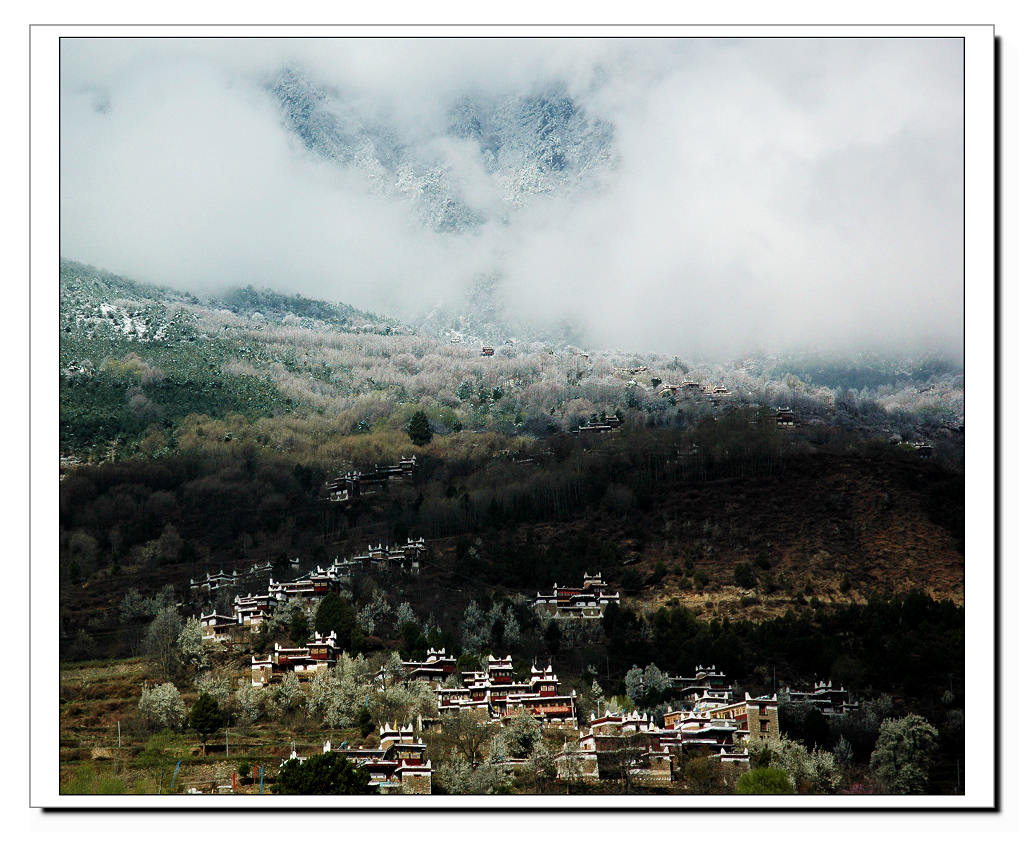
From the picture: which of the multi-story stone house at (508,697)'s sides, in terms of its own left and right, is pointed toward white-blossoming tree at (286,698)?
right

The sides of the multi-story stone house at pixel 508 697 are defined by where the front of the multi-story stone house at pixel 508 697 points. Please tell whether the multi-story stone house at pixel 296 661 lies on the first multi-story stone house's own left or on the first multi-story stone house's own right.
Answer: on the first multi-story stone house's own right

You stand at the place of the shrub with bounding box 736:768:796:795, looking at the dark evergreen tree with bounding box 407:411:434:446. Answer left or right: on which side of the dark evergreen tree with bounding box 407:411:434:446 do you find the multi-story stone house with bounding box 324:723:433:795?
left

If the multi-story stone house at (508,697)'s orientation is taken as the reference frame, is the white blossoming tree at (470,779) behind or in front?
in front

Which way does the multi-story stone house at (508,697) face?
toward the camera

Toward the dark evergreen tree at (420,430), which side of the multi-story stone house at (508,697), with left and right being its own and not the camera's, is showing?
back

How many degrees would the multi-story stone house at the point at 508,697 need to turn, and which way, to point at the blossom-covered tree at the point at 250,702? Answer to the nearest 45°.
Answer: approximately 90° to its right

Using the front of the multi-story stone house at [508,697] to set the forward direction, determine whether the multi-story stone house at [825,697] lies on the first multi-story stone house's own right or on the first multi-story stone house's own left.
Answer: on the first multi-story stone house's own left

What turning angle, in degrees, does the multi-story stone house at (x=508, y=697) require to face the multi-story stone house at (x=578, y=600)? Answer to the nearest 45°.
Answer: approximately 180°

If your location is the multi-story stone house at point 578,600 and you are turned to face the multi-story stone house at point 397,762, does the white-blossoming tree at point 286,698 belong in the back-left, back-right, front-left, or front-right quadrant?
front-right
